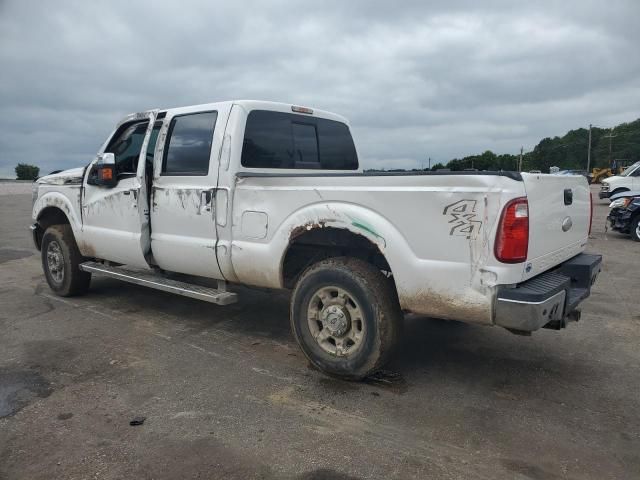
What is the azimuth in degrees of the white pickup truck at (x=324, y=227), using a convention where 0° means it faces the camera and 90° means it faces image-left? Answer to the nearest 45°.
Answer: approximately 135°

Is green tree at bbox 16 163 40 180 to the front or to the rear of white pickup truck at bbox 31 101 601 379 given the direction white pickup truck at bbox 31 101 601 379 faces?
to the front

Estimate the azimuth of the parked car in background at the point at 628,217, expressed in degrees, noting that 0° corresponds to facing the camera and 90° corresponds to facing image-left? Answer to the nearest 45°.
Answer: approximately 45°

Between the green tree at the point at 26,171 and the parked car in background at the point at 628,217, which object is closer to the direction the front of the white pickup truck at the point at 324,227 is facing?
the green tree

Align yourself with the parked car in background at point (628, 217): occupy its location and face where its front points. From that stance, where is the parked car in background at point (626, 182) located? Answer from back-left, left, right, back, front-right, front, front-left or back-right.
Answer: back-right

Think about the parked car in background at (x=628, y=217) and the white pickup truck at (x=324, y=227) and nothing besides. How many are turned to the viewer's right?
0

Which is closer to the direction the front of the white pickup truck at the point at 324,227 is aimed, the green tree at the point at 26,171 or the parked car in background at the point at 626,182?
the green tree

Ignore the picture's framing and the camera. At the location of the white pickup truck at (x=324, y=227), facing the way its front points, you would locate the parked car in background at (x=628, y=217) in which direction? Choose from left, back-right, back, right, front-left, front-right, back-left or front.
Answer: right
